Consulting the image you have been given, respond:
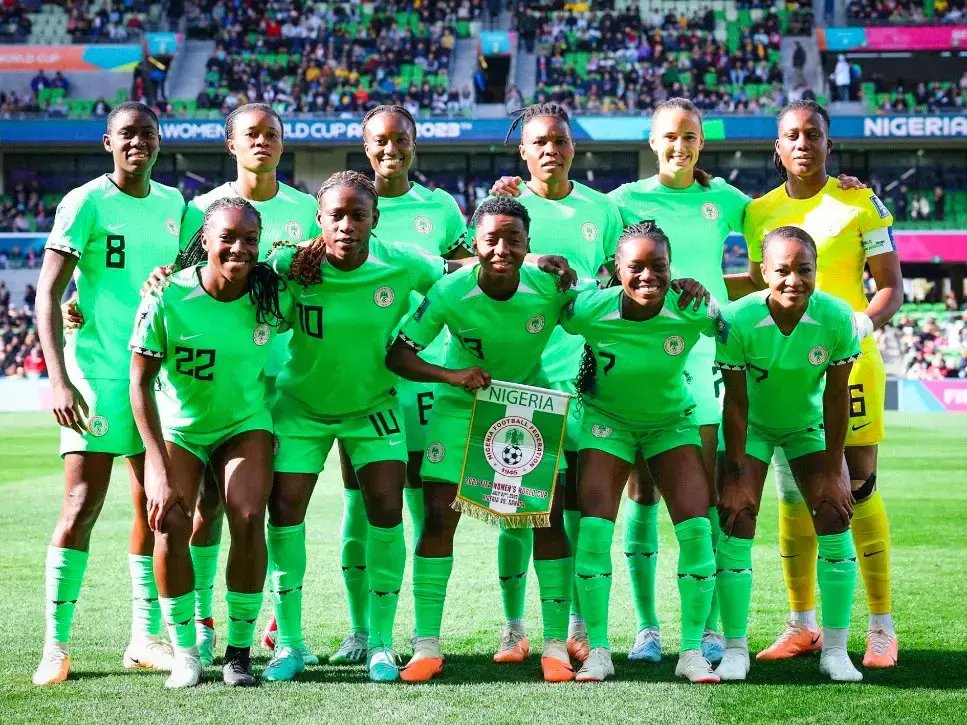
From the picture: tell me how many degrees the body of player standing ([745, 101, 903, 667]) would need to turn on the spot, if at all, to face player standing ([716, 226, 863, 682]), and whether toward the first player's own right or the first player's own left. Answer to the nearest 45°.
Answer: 0° — they already face them

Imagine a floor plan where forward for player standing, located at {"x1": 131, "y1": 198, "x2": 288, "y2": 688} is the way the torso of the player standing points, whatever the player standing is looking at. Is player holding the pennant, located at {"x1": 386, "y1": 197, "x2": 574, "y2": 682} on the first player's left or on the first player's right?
on the first player's left

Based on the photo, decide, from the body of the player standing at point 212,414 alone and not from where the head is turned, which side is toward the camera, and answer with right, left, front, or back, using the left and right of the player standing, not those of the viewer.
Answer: front

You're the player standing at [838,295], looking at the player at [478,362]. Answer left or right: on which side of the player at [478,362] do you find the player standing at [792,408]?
left

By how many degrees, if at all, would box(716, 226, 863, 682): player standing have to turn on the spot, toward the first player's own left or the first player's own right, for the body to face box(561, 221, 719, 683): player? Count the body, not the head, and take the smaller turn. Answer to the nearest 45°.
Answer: approximately 90° to the first player's own right

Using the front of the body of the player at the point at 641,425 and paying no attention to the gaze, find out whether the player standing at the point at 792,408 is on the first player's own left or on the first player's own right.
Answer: on the first player's own left

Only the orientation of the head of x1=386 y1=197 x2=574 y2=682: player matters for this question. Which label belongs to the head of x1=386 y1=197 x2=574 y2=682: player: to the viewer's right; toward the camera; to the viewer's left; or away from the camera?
toward the camera

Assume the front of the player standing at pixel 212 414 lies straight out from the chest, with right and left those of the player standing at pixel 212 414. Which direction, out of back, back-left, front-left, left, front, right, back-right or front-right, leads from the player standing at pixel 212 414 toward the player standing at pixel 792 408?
left

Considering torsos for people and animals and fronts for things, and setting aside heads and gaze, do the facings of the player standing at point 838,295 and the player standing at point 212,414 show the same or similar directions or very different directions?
same or similar directions

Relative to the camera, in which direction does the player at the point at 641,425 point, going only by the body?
toward the camera

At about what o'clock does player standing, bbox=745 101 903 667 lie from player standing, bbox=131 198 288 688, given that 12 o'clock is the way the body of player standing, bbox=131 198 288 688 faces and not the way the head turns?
player standing, bbox=745 101 903 667 is roughly at 9 o'clock from player standing, bbox=131 198 288 688.

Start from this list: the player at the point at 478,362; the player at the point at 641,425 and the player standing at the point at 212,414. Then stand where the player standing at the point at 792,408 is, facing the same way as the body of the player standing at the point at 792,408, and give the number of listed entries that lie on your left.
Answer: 0

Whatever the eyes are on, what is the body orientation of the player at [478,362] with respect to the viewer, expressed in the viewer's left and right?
facing the viewer

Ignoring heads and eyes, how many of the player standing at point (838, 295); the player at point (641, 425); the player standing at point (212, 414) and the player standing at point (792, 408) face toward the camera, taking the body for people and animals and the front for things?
4

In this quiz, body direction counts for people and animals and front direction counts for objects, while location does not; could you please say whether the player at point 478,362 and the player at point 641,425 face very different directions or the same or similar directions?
same or similar directions
